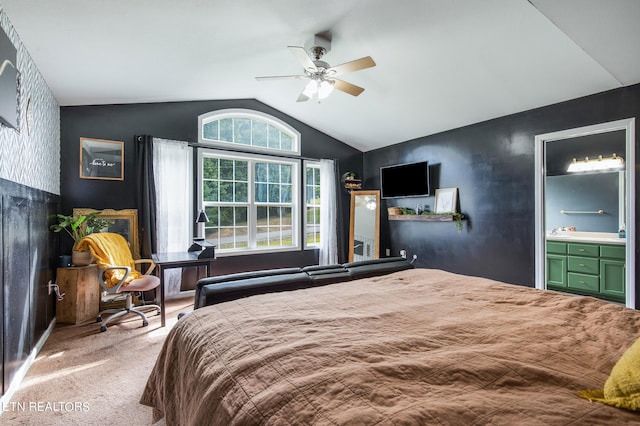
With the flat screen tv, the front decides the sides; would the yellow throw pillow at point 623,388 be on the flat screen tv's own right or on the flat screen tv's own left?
on the flat screen tv's own left

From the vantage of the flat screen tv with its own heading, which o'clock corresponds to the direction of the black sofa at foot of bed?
The black sofa at foot of bed is roughly at 11 o'clock from the flat screen tv.

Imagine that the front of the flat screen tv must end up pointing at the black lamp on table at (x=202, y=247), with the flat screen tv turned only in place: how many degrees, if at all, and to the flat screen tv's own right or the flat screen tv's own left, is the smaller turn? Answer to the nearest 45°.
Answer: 0° — it already faces it

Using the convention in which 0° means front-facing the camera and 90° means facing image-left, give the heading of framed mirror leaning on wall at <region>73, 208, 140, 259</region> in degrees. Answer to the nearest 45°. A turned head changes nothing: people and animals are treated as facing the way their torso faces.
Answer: approximately 0°

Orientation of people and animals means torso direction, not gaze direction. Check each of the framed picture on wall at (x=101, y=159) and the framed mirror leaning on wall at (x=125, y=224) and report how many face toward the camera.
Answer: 2

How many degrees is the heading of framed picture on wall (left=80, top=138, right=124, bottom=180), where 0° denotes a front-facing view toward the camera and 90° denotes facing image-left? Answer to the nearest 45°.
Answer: approximately 0°

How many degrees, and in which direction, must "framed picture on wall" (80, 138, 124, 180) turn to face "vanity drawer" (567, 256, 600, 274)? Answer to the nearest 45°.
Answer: approximately 45° to its left

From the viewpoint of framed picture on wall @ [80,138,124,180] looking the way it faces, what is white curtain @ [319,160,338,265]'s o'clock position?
The white curtain is roughly at 9 o'clock from the framed picture on wall.
